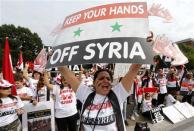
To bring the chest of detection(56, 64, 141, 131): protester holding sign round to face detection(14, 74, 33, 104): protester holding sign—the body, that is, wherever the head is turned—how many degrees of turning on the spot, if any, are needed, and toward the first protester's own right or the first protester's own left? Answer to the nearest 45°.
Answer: approximately 135° to the first protester's own right

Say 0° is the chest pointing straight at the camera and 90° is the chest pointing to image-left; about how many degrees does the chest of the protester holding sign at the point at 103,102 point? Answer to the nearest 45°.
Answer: approximately 0°

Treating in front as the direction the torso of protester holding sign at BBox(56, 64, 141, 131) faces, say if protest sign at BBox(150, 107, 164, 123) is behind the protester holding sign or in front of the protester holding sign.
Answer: behind
